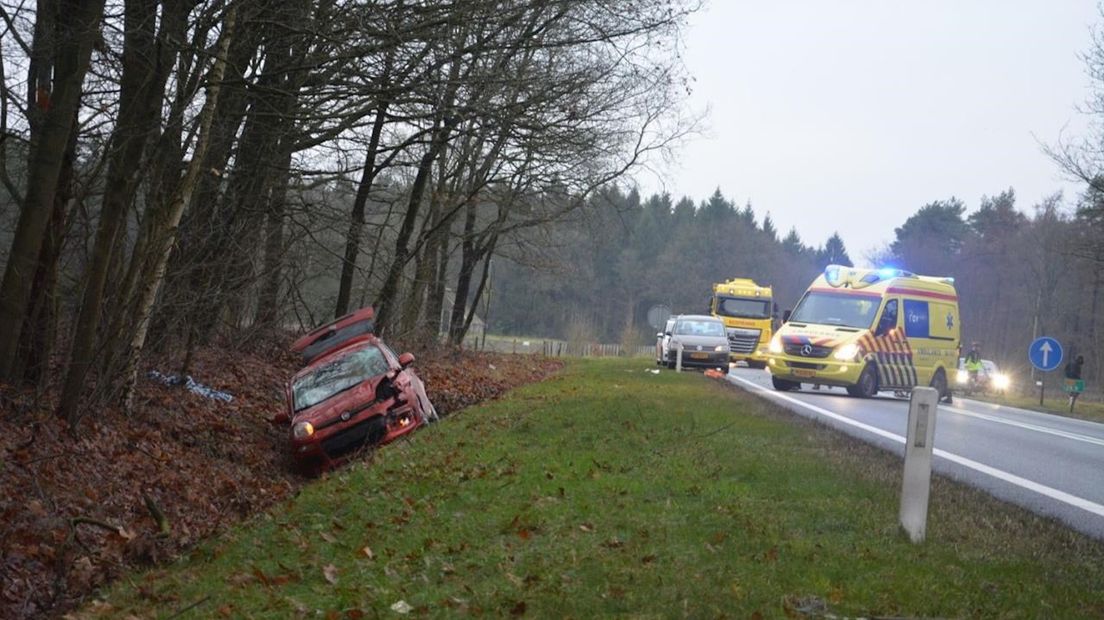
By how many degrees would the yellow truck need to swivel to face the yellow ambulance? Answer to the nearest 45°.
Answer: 0° — it already faces it

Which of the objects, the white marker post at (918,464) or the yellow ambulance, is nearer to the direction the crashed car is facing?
the white marker post

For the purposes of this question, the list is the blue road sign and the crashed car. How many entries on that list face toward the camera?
2

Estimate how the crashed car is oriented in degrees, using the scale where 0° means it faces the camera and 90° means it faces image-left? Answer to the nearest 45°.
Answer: approximately 0°

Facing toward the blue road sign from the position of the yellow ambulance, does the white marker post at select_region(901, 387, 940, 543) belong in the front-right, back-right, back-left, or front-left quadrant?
back-right

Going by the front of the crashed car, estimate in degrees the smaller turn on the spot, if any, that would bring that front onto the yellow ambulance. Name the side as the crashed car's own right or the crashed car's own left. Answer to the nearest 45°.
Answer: approximately 135° to the crashed car's own left

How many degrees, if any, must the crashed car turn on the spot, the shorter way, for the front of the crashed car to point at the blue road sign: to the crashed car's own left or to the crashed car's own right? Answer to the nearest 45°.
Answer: approximately 135° to the crashed car's own left

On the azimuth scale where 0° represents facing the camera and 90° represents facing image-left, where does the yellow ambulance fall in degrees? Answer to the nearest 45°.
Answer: approximately 45°
